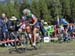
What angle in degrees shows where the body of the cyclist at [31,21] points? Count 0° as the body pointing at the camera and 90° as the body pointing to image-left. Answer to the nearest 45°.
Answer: approximately 45°
